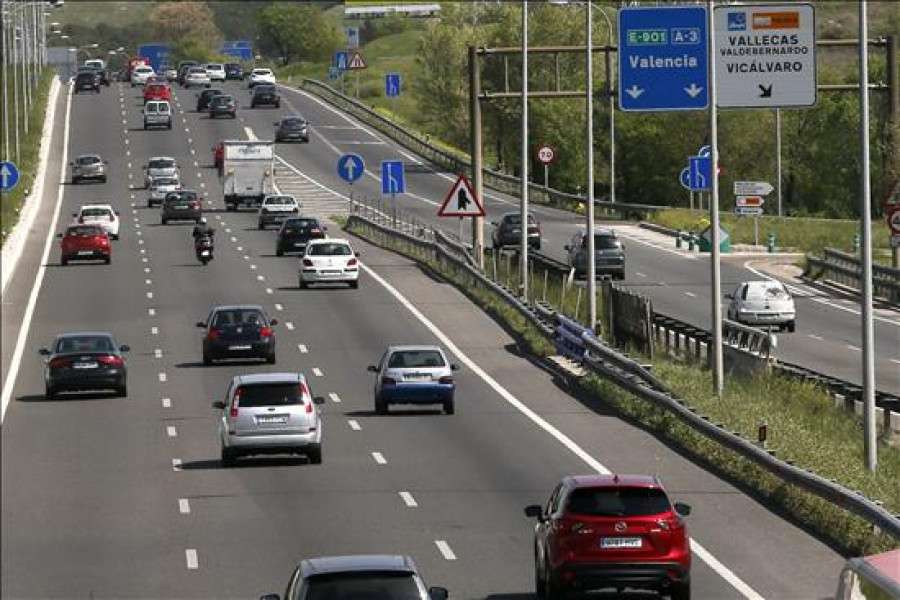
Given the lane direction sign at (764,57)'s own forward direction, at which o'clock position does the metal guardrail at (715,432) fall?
The metal guardrail is roughly at 12 o'clock from the lane direction sign.

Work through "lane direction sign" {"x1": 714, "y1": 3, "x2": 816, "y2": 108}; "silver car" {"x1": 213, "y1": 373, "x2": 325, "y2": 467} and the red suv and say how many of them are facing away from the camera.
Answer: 2

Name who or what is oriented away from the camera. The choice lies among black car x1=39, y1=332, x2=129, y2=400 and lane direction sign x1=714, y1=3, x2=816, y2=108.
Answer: the black car

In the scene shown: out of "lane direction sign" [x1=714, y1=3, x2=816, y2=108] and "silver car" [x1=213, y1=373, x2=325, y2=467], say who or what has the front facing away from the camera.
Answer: the silver car

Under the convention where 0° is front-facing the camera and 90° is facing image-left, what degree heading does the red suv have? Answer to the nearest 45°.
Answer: approximately 180°

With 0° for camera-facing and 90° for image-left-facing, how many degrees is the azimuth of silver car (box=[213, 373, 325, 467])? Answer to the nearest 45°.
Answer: approximately 180°

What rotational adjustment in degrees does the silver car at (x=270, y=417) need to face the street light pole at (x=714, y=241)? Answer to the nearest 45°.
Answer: approximately 45° to its right

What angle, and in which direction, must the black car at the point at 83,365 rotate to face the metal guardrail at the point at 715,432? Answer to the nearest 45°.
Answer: approximately 135° to its right

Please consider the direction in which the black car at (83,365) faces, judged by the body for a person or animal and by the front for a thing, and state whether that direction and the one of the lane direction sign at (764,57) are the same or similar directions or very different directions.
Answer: very different directions

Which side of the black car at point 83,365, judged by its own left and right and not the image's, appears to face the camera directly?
back
